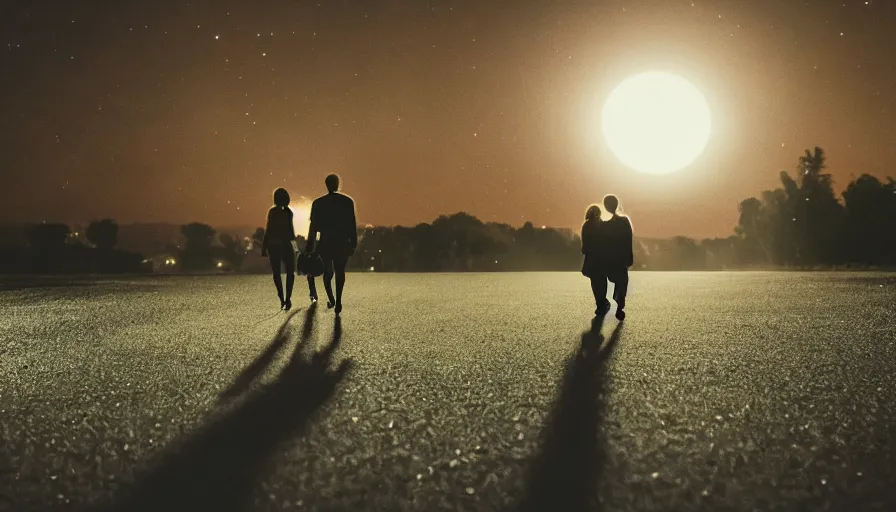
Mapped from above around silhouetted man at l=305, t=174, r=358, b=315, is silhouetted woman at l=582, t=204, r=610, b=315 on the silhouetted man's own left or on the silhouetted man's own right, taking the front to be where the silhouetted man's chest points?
on the silhouetted man's own right

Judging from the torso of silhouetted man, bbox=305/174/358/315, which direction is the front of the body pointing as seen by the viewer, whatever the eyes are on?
away from the camera

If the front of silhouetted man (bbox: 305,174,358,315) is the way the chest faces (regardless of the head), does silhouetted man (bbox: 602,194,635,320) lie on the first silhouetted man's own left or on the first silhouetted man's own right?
on the first silhouetted man's own right
